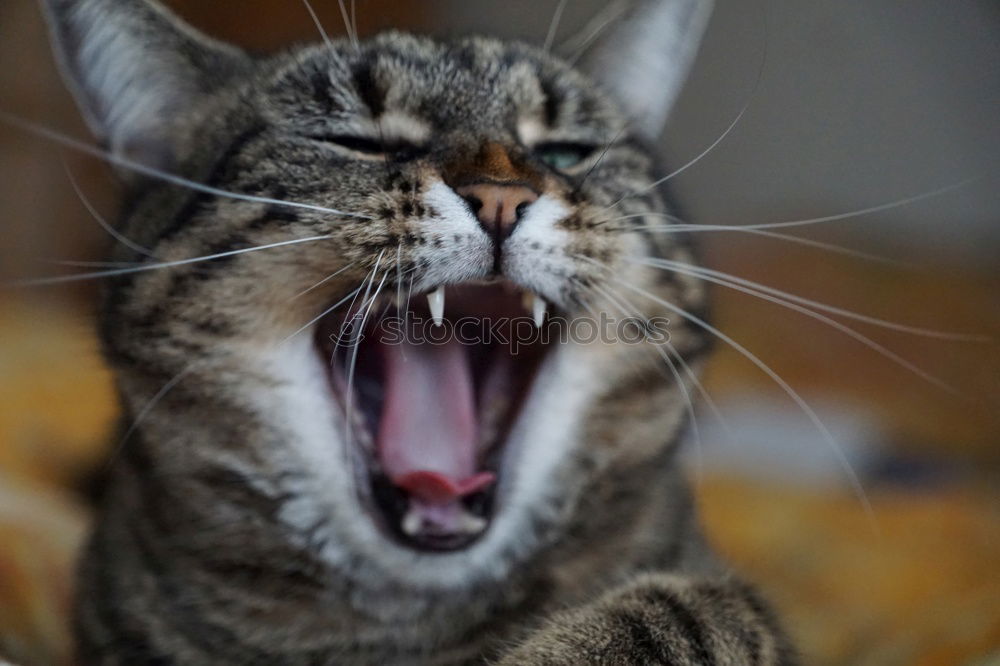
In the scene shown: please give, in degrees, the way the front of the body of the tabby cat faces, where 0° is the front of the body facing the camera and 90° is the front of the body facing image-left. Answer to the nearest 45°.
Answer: approximately 0°
